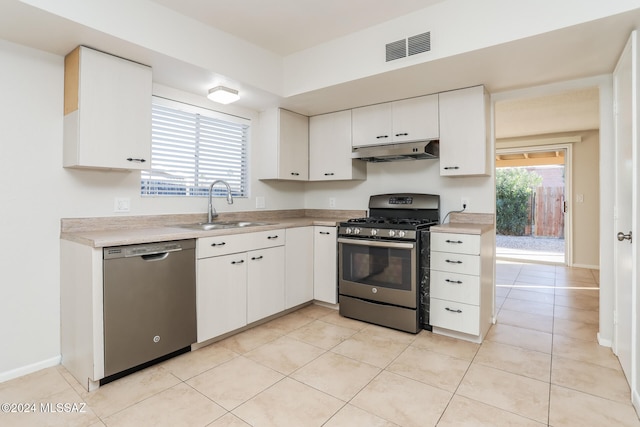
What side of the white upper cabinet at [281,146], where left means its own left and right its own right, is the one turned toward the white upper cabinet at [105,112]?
right

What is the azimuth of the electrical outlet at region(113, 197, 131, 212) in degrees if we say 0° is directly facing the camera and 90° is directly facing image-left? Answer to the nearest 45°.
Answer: approximately 0°

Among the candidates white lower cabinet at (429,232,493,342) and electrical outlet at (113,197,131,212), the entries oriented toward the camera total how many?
2

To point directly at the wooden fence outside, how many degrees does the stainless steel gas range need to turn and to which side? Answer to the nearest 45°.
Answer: approximately 180°
